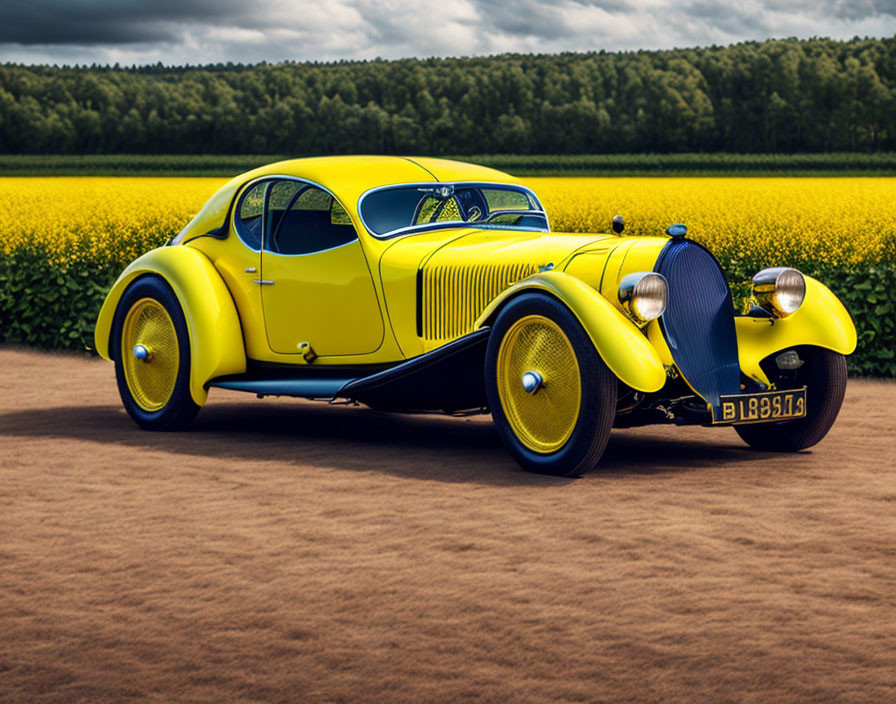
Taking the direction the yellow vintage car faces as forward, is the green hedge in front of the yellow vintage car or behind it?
behind

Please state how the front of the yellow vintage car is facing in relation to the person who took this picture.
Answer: facing the viewer and to the right of the viewer
